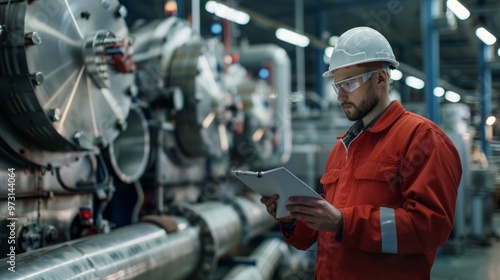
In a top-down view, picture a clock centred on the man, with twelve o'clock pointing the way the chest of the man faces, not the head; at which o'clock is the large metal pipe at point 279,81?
The large metal pipe is roughly at 4 o'clock from the man.

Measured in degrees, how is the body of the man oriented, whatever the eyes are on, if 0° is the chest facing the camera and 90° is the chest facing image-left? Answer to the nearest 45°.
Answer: approximately 45°

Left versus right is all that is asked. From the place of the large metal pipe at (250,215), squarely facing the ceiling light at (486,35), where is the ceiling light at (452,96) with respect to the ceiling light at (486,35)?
left

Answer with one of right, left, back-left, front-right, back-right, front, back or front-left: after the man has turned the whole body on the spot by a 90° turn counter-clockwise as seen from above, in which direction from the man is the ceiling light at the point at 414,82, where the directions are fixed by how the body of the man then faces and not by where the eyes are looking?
back-left

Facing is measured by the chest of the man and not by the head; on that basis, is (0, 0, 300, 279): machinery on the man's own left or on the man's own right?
on the man's own right

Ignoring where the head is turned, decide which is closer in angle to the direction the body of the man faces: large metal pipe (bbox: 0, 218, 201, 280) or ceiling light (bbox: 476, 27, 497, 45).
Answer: the large metal pipe

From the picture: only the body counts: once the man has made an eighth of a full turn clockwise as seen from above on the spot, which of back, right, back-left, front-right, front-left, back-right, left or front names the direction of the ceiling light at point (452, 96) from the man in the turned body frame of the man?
right

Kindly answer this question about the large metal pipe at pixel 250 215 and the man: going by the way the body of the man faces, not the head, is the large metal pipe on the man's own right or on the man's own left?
on the man's own right

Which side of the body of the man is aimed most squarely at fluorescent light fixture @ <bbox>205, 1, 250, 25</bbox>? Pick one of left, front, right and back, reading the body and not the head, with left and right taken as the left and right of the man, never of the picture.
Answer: right
